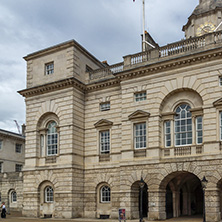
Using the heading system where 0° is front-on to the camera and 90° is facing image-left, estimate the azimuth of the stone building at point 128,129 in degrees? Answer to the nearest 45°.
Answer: approximately 45°
